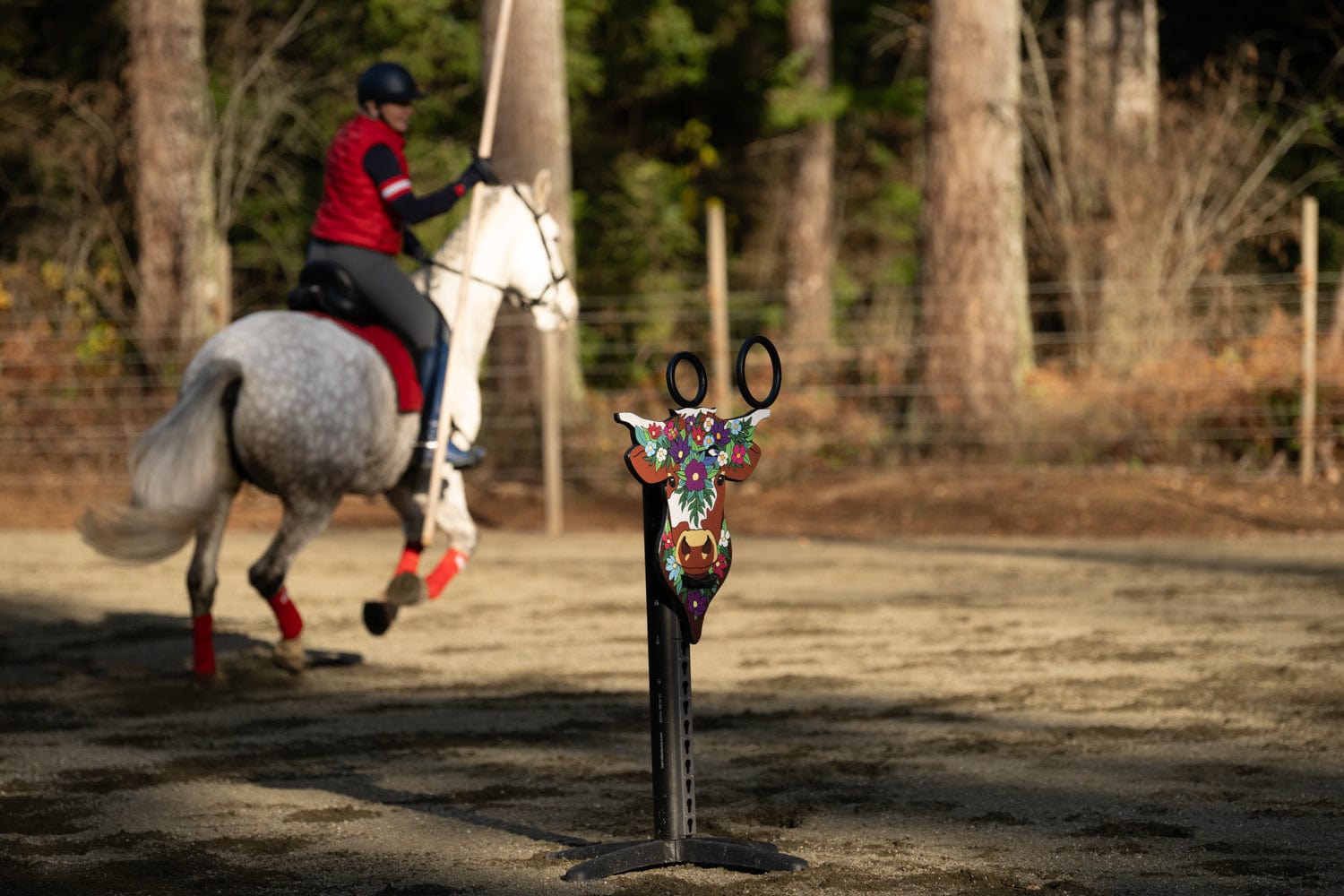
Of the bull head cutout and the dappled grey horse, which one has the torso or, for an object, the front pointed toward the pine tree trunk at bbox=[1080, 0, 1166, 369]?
the dappled grey horse

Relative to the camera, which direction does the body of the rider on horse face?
to the viewer's right

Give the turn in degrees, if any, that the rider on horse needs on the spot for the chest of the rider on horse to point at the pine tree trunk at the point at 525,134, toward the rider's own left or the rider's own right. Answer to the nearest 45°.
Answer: approximately 90° to the rider's own left

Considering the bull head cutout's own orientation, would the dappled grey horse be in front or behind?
behind

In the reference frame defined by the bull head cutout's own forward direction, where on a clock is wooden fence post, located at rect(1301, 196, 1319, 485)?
The wooden fence post is roughly at 7 o'clock from the bull head cutout.

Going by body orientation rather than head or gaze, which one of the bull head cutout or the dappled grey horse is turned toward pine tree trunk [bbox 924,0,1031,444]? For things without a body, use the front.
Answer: the dappled grey horse

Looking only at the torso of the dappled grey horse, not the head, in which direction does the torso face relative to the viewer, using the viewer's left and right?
facing away from the viewer and to the right of the viewer

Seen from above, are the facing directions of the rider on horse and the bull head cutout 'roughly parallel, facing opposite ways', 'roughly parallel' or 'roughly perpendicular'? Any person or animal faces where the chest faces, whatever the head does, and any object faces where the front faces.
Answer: roughly perpendicular

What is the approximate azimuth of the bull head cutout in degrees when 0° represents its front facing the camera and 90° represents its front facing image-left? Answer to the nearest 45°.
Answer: approximately 0°

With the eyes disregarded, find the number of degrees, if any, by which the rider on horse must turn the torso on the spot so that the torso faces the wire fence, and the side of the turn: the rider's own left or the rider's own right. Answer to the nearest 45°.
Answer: approximately 45° to the rider's own left

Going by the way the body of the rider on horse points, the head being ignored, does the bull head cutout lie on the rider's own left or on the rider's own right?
on the rider's own right

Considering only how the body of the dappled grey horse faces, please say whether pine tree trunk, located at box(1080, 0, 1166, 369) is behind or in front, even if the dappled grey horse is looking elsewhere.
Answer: in front

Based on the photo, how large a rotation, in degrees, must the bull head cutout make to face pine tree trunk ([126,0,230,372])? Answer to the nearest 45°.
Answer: approximately 180°

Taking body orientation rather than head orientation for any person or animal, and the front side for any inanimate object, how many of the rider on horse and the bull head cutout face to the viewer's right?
1
